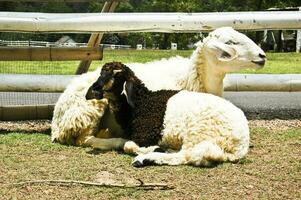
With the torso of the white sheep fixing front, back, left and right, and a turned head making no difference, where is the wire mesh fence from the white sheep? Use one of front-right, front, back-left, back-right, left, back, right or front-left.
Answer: back-left

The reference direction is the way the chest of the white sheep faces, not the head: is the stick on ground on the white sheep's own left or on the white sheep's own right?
on the white sheep's own right

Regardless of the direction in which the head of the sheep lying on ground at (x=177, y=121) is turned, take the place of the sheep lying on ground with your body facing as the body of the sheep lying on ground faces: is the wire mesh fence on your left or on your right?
on your right

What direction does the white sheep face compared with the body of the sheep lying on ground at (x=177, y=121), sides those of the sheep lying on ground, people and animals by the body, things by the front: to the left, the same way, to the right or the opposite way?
the opposite way

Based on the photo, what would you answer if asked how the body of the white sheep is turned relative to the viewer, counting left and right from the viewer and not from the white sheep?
facing to the right of the viewer

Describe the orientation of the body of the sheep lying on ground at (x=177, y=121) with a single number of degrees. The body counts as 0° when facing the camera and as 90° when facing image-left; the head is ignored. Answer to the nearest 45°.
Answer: approximately 90°

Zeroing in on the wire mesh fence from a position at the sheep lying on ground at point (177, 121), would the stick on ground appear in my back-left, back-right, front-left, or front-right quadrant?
back-left

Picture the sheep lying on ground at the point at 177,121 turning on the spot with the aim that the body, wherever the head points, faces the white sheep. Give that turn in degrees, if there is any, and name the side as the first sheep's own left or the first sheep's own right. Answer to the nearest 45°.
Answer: approximately 90° to the first sheep's own right
